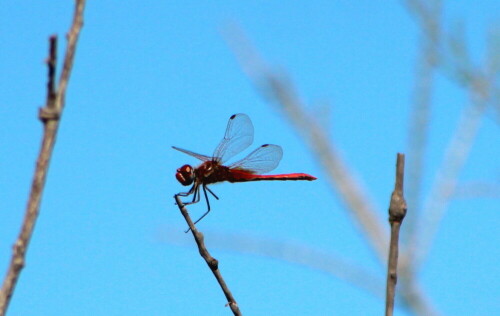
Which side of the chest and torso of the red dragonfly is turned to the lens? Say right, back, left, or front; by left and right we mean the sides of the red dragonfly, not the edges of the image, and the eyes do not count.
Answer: left
